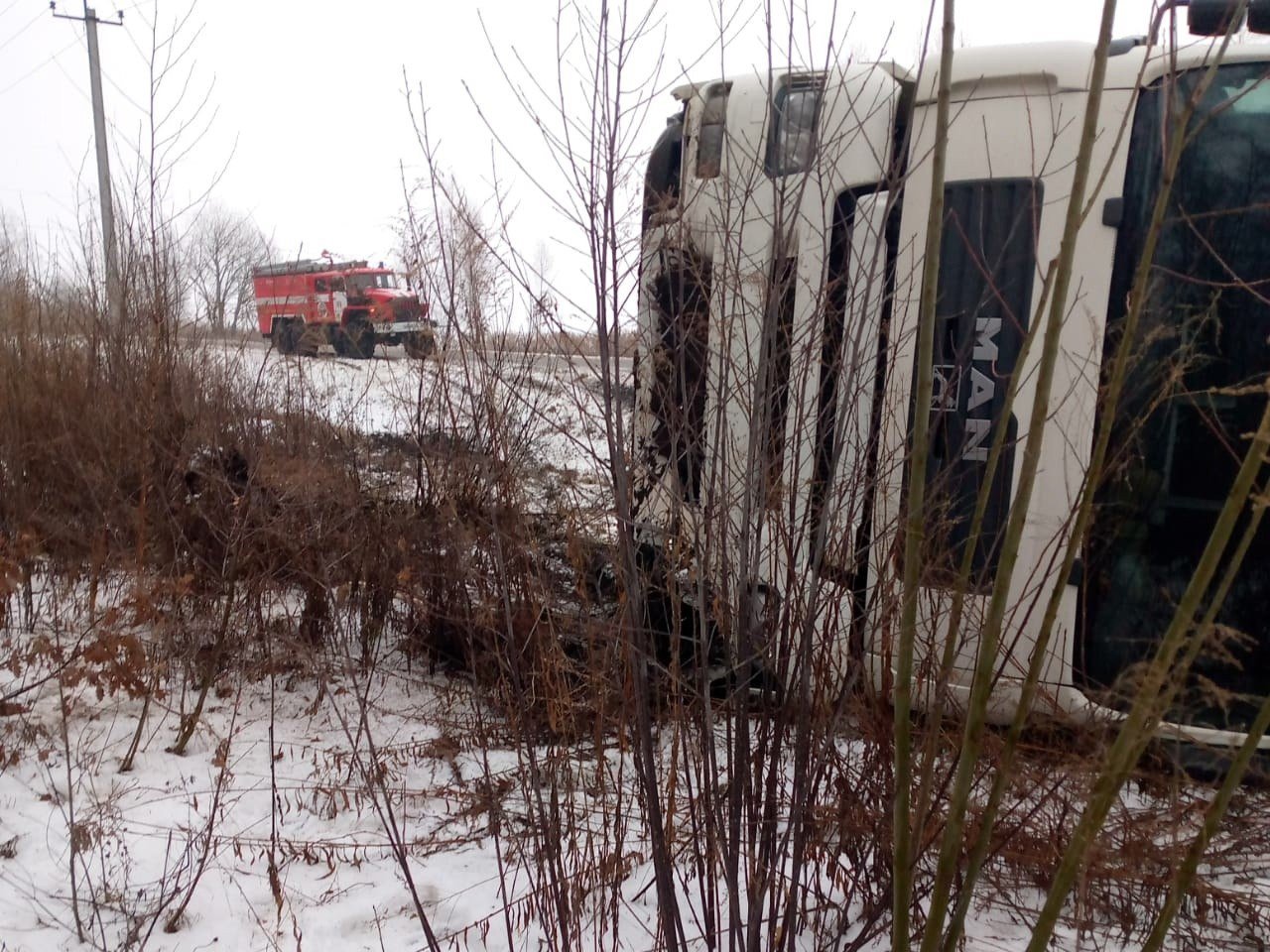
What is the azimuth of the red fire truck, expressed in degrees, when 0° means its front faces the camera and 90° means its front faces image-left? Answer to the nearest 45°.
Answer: approximately 315°

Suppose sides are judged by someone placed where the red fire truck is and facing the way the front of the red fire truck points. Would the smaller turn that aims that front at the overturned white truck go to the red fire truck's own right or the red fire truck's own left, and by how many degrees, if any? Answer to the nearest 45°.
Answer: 0° — it already faces it
